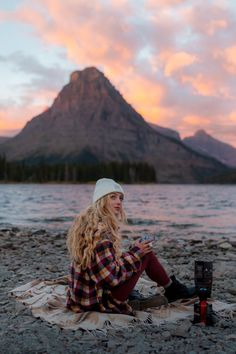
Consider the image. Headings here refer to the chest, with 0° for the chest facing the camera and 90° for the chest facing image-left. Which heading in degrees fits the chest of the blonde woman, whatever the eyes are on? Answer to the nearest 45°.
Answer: approximately 270°

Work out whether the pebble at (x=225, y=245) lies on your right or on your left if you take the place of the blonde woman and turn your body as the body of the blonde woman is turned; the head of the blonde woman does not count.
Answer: on your left
